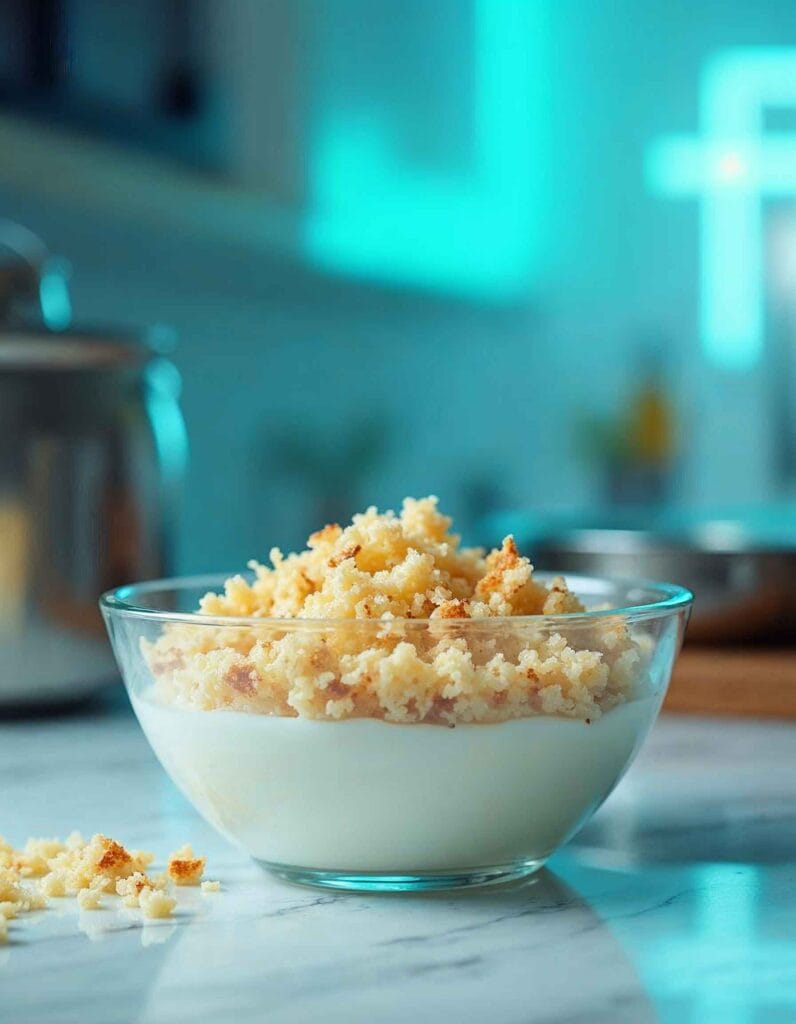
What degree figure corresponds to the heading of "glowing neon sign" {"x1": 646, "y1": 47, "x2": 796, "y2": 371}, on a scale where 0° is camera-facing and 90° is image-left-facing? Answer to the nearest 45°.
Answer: approximately 0°

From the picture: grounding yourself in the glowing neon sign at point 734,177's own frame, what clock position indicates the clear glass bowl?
The clear glass bowl is roughly at 12 o'clock from the glowing neon sign.

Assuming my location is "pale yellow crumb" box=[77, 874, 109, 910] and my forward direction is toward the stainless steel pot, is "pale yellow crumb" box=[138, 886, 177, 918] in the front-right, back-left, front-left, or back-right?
back-right

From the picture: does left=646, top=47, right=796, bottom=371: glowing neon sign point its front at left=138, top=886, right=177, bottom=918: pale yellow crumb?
yes

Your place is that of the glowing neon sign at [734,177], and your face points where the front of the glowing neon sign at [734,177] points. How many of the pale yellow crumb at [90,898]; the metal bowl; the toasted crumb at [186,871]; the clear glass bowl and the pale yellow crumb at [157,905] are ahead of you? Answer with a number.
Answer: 5

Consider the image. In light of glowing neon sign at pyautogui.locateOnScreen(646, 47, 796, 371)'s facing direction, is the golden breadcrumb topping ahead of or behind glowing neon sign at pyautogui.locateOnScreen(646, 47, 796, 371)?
ahead

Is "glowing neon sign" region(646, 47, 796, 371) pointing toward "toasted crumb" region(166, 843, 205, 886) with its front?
yes

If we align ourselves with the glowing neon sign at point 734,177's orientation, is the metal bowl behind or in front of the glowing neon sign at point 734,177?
in front
